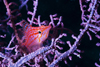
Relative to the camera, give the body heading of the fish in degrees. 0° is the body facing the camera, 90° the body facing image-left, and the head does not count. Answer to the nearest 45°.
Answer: approximately 270°
